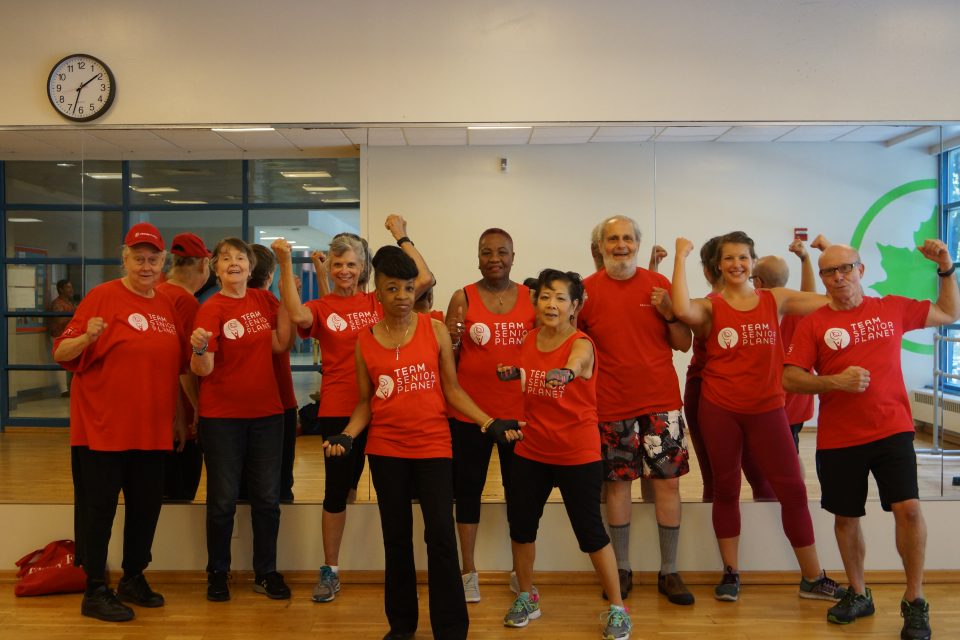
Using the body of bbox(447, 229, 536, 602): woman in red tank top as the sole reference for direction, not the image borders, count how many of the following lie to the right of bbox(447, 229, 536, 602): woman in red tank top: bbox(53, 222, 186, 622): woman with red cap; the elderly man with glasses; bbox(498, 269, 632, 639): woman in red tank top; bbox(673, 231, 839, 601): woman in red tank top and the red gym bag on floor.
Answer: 2

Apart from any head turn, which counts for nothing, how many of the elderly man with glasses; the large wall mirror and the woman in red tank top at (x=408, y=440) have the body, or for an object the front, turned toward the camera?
3

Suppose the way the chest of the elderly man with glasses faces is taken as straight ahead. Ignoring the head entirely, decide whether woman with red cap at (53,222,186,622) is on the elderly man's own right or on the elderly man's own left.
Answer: on the elderly man's own right

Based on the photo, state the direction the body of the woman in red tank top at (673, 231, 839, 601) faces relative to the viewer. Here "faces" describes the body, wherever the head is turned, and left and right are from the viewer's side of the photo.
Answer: facing the viewer

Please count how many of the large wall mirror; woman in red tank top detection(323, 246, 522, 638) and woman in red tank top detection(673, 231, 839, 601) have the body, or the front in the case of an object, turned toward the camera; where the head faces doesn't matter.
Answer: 3

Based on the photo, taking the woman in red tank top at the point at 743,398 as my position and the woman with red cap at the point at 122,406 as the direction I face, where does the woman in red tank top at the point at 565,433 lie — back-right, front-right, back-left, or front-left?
front-left

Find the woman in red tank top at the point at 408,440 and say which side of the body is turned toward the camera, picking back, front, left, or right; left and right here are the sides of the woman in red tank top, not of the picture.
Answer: front

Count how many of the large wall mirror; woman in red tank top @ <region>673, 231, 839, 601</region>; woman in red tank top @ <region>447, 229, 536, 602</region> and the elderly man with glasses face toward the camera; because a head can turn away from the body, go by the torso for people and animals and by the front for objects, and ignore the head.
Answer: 4

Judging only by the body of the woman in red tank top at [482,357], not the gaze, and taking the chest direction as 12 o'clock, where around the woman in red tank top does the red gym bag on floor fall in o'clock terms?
The red gym bag on floor is roughly at 3 o'clock from the woman in red tank top.

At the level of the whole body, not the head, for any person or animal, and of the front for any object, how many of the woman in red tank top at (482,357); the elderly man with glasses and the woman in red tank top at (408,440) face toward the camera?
3

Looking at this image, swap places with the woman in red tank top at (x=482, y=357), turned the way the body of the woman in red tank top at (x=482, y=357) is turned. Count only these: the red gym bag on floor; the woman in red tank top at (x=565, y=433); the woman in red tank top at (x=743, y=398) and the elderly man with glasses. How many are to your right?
1
